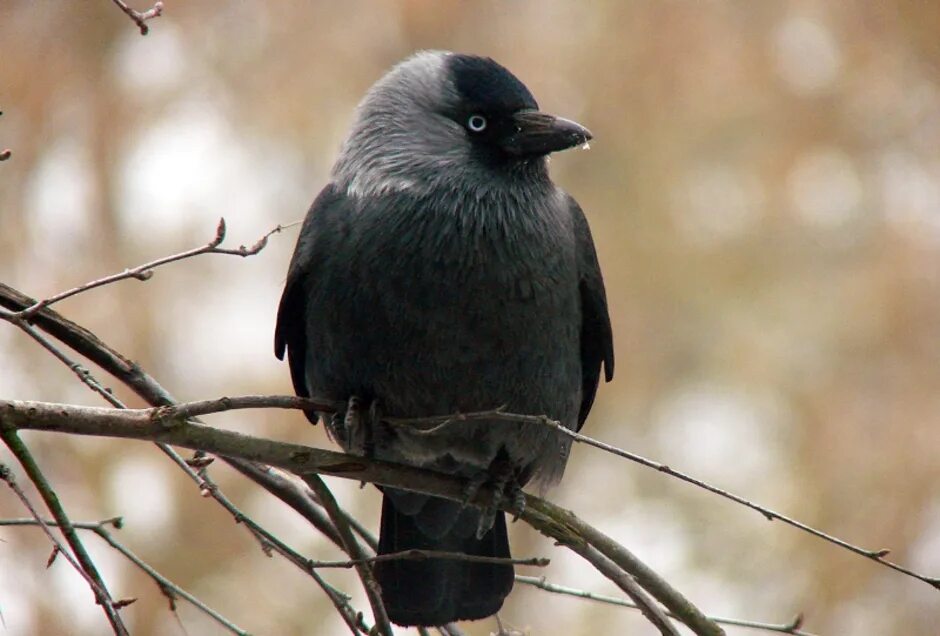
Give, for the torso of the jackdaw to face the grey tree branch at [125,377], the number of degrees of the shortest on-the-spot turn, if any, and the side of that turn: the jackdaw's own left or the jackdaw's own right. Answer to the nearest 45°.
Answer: approximately 45° to the jackdaw's own right

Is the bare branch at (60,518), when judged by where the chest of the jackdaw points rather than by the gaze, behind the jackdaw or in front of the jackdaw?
in front

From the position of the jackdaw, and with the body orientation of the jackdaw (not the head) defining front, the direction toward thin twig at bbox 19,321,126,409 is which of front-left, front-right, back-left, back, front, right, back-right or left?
front-right

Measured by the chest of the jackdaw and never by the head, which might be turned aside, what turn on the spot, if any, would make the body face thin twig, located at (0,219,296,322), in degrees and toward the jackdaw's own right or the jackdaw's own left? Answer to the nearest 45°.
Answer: approximately 45° to the jackdaw's own right

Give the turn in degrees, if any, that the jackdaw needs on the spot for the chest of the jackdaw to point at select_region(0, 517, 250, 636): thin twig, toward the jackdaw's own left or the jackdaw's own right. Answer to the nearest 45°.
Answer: approximately 45° to the jackdaw's own right

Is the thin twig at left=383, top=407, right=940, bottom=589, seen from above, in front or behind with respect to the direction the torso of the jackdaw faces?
in front
